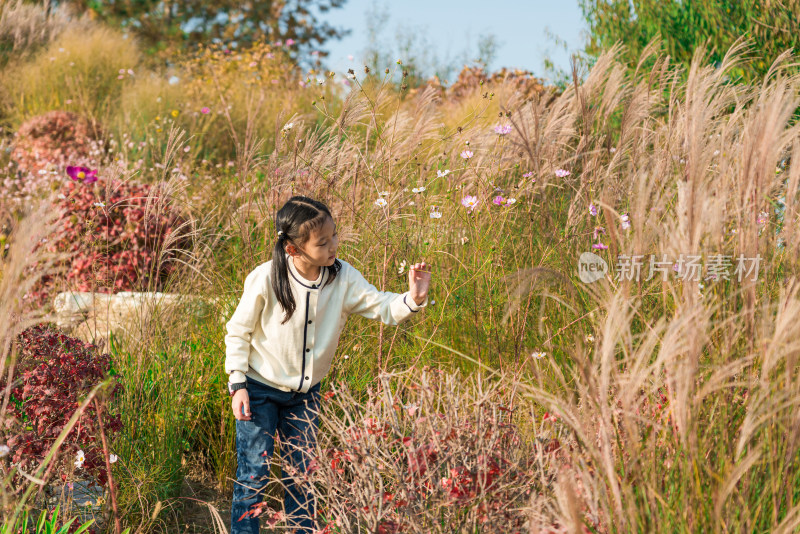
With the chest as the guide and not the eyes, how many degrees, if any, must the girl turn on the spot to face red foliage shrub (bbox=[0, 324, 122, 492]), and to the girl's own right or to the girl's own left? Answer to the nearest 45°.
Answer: approximately 135° to the girl's own right

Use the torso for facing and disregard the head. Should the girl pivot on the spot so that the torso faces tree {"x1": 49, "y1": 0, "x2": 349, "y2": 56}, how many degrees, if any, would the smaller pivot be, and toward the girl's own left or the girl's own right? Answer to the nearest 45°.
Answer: approximately 135° to the girl's own left

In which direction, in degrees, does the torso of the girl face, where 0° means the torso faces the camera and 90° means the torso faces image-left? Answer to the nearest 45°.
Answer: approximately 315°

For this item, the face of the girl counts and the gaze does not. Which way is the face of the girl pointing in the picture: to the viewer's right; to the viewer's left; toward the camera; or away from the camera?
to the viewer's right

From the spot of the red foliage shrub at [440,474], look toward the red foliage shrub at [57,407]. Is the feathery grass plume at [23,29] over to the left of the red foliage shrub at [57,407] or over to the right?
right

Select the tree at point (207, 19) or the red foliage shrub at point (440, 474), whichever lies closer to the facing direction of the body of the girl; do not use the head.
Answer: the red foliage shrub
